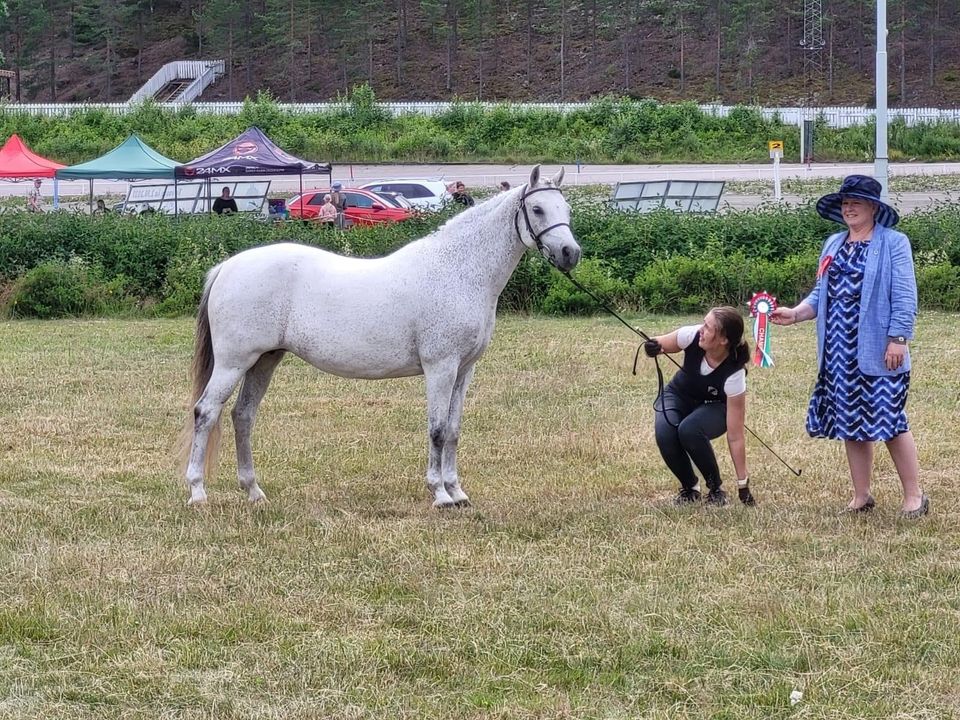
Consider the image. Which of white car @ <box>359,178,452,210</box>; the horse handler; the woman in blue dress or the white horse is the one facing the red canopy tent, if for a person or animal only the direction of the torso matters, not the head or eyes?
the white car

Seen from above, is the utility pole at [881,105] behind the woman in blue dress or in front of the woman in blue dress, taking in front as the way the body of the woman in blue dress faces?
behind

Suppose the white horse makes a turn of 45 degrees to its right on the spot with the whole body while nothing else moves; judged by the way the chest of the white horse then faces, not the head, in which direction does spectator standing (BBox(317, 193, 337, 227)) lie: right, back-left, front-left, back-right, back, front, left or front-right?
back-left

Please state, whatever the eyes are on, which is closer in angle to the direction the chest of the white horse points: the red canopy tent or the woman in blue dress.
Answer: the woman in blue dress

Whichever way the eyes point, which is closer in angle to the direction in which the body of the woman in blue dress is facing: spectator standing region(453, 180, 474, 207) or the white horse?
the white horse

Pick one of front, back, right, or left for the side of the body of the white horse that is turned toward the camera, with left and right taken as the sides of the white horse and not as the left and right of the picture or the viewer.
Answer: right

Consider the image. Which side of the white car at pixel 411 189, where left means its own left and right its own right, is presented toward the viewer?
left

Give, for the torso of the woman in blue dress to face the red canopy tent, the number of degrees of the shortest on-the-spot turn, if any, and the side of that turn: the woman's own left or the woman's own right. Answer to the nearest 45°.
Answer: approximately 90° to the woman's own right

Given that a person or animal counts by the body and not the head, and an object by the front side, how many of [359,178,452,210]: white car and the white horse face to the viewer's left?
1

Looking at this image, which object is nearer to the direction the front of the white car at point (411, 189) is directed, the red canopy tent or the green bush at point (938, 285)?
the red canopy tent

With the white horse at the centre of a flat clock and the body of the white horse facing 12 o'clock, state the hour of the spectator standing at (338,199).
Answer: The spectator standing is roughly at 9 o'clock from the white horse.
